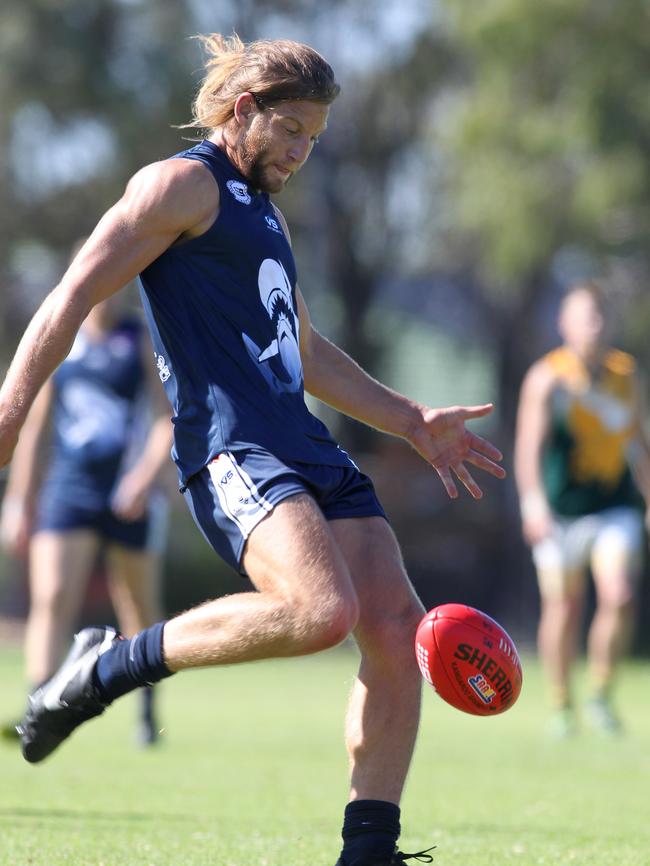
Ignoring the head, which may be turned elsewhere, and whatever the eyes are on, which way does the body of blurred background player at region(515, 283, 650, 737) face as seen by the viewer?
toward the camera

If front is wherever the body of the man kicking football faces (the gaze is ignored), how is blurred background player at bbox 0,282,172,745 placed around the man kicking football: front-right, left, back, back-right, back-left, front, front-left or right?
back-left

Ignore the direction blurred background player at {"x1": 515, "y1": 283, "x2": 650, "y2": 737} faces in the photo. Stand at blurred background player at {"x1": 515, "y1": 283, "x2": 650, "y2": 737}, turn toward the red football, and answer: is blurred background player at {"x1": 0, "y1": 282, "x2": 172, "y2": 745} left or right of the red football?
right

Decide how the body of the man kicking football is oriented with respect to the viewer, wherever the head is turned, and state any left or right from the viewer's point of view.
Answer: facing the viewer and to the right of the viewer

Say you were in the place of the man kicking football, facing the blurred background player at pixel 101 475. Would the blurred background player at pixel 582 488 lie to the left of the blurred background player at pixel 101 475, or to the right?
right

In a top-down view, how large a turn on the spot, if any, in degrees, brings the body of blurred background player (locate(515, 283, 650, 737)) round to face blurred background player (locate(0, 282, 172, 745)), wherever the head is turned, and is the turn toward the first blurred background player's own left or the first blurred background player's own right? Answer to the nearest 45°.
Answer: approximately 45° to the first blurred background player's own right

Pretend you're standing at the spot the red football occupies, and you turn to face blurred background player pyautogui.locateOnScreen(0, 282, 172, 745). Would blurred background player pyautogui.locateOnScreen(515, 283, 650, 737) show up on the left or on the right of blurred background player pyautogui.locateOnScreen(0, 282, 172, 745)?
right

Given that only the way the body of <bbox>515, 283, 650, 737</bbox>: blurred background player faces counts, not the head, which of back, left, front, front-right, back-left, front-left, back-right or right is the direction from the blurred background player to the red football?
front

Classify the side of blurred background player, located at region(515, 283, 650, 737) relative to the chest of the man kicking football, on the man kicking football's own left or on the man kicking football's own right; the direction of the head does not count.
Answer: on the man kicking football's own left

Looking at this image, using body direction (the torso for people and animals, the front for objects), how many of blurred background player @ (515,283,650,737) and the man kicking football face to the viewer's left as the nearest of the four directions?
0

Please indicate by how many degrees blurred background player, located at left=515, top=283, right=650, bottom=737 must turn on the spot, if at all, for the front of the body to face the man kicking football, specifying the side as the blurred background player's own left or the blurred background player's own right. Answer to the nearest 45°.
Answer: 0° — they already face them
